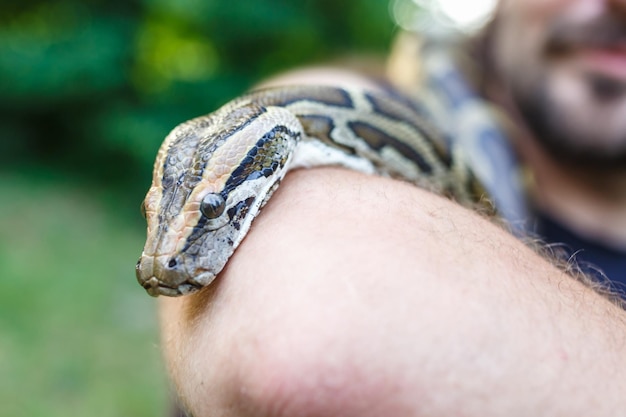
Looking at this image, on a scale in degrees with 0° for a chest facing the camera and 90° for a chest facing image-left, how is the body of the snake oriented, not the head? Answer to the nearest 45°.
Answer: approximately 45°
